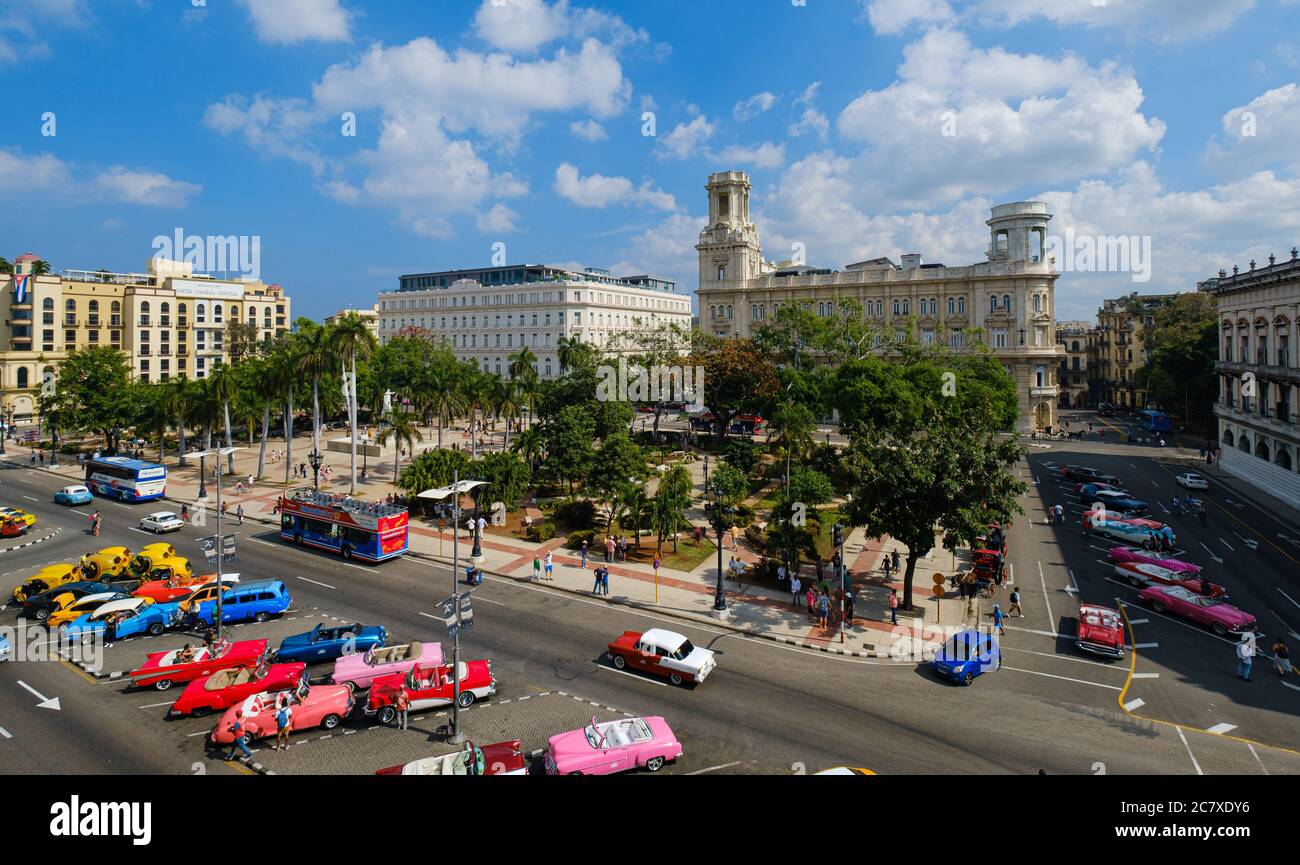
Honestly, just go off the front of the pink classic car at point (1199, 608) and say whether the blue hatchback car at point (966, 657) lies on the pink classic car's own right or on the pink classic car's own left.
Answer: on the pink classic car's own right

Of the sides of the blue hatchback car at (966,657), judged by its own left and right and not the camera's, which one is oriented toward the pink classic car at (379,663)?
front

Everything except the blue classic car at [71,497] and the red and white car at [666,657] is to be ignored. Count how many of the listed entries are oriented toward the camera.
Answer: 0

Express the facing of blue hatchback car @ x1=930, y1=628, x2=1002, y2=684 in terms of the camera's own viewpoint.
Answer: facing the viewer and to the left of the viewer

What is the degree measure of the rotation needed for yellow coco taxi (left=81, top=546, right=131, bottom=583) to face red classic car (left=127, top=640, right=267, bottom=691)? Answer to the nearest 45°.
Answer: approximately 45° to its left

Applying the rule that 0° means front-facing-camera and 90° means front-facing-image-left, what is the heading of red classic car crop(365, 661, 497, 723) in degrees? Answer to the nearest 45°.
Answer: approximately 45°

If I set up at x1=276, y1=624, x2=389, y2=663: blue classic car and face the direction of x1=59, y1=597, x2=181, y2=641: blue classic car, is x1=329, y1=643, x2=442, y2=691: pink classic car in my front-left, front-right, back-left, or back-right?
back-left

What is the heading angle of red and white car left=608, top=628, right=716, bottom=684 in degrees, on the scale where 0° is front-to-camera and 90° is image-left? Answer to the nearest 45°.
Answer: approximately 135°

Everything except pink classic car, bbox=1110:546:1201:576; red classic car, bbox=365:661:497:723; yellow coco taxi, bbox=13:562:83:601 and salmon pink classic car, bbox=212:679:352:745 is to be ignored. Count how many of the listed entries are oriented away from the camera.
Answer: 0
